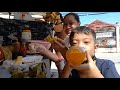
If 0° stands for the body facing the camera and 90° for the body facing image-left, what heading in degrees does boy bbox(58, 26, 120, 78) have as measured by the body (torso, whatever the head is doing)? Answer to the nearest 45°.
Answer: approximately 45°

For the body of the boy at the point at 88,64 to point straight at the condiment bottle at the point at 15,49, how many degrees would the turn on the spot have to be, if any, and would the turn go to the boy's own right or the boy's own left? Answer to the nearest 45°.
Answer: approximately 45° to the boy's own right

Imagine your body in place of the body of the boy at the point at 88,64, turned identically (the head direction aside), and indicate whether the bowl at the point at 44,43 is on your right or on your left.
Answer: on your right

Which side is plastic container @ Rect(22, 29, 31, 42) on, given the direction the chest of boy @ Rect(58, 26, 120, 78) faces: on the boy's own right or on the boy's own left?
on the boy's own right

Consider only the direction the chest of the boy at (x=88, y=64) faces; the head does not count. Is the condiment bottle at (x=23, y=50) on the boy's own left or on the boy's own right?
on the boy's own right
